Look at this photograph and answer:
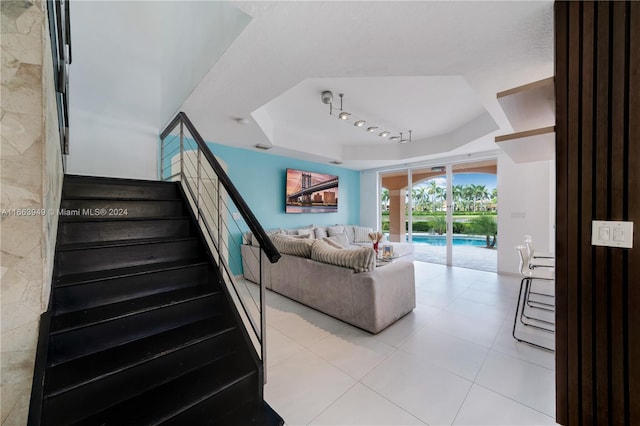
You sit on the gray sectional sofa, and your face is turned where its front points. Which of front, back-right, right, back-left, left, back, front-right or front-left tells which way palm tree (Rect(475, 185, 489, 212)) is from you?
front

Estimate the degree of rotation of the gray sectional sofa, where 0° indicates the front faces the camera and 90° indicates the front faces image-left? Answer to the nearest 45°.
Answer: approximately 225°

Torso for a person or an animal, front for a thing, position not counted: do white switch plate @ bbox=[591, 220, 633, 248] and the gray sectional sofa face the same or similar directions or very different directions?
very different directions

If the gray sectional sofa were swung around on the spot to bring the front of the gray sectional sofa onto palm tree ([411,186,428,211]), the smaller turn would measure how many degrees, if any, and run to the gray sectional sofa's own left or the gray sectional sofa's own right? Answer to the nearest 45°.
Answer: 0° — it already faces it

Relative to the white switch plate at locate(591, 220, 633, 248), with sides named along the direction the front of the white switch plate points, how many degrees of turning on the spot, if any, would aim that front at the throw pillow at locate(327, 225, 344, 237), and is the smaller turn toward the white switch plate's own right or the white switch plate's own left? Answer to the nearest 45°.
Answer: approximately 135° to the white switch plate's own right

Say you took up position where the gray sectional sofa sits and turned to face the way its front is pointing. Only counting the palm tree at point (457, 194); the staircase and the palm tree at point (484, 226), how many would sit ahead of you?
2

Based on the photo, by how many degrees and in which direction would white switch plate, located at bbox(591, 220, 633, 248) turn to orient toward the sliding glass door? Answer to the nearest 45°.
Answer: approximately 135° to its right

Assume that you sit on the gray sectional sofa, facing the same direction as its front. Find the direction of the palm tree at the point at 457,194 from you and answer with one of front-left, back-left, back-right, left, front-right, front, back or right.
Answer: front
